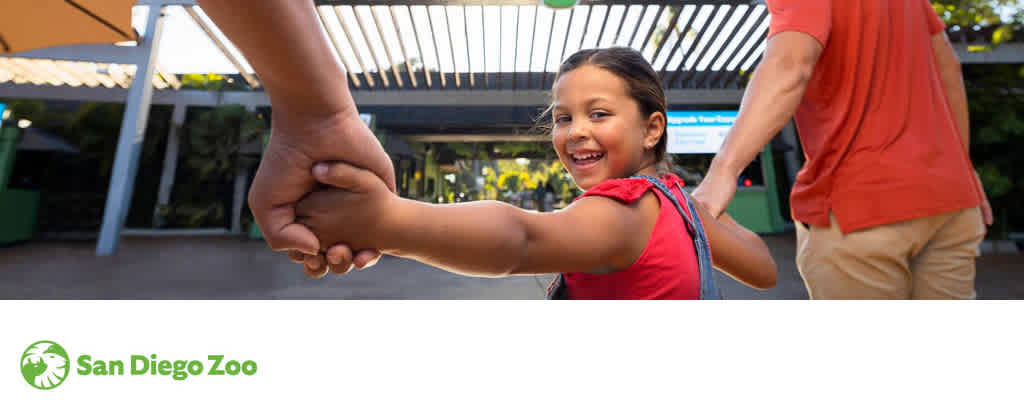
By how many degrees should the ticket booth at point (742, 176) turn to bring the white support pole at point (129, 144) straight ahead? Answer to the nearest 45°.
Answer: approximately 45° to its right

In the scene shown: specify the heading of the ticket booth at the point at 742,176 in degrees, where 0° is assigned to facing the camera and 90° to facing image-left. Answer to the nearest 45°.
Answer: approximately 0°

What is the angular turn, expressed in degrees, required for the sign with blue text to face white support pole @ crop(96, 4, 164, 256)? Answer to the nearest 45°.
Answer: approximately 45° to its right

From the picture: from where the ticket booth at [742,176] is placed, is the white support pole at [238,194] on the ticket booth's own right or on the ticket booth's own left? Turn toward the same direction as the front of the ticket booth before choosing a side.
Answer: on the ticket booth's own right

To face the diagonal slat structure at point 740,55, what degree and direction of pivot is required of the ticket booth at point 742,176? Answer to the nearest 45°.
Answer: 0° — it already faces it

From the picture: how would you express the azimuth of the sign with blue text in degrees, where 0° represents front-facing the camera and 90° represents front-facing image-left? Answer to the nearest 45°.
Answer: approximately 0°

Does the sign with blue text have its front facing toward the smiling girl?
yes
